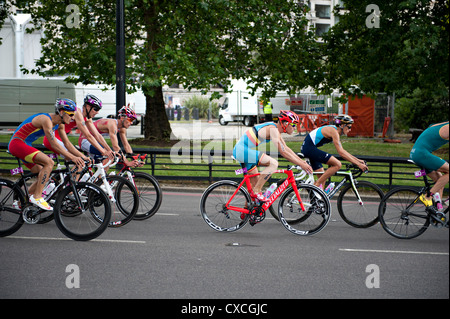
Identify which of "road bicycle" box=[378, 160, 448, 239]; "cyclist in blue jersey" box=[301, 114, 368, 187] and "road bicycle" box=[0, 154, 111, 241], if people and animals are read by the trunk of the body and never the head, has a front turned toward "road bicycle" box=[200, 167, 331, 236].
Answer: "road bicycle" box=[0, 154, 111, 241]

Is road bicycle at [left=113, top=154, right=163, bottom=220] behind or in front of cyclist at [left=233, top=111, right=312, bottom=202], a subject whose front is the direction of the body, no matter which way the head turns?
behind

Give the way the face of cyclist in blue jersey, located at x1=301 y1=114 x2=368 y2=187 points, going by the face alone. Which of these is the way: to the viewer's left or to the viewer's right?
to the viewer's right

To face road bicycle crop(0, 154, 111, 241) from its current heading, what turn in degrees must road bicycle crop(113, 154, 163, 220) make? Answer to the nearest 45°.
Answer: approximately 135° to its right

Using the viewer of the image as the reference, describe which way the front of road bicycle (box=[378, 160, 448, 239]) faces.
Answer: facing to the right of the viewer

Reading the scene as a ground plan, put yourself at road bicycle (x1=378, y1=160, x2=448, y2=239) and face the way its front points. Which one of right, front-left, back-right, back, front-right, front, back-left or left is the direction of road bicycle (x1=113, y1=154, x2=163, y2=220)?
back

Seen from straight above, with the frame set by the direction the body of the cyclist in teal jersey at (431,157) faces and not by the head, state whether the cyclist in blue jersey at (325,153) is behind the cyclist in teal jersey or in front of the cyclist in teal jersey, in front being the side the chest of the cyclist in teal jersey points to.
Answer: behind

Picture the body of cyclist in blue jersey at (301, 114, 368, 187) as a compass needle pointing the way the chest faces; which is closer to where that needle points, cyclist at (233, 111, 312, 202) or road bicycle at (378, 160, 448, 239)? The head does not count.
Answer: the road bicycle

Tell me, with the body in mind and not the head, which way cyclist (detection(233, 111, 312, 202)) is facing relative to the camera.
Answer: to the viewer's right

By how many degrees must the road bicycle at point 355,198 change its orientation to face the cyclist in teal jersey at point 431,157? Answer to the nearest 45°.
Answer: approximately 45° to its right

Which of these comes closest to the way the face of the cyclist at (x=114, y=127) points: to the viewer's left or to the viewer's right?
to the viewer's right

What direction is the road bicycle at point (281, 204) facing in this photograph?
to the viewer's right

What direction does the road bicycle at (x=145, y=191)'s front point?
to the viewer's right

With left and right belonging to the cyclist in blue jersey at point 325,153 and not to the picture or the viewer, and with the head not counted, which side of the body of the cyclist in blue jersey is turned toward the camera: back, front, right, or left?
right

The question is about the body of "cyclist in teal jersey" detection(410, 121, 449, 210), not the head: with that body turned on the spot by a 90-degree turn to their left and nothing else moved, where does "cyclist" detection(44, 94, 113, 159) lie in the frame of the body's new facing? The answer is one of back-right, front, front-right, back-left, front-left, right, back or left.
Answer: left

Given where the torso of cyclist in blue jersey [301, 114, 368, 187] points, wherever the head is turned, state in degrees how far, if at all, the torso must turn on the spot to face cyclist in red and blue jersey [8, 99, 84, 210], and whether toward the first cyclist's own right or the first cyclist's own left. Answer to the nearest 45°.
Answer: approximately 135° to the first cyclist's own right

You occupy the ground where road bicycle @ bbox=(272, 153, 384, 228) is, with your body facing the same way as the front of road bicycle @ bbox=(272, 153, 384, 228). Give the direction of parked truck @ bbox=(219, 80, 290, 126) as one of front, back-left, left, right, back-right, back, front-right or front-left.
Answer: left

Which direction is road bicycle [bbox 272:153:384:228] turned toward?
to the viewer's right

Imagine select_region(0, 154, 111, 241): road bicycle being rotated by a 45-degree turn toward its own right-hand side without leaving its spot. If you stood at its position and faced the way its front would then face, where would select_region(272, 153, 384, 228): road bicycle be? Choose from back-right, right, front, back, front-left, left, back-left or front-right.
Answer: front-left

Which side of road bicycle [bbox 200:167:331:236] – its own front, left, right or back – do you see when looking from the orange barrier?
left
